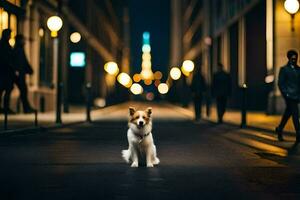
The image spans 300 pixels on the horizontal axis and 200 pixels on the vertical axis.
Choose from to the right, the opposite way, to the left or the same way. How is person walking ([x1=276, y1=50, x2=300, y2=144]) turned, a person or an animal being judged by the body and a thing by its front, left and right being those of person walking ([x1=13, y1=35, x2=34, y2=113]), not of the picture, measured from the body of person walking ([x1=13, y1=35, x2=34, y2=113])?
to the right

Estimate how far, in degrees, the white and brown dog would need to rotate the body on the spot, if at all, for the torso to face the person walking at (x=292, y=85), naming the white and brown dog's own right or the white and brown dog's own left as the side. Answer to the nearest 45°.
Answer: approximately 135° to the white and brown dog's own left

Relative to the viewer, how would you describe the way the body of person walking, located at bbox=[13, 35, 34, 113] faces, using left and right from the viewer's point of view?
facing to the right of the viewer
